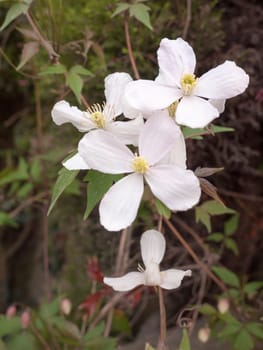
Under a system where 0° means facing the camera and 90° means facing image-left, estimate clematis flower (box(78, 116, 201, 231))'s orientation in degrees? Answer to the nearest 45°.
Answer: approximately 0°

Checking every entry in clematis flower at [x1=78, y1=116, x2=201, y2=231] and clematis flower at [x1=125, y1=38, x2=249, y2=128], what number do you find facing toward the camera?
2
